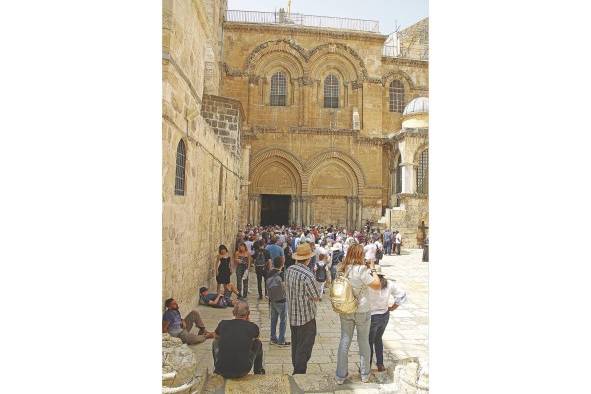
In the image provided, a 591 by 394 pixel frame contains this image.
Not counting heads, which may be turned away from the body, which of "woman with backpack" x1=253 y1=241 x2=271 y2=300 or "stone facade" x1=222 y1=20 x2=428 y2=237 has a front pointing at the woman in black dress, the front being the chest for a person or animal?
the stone facade

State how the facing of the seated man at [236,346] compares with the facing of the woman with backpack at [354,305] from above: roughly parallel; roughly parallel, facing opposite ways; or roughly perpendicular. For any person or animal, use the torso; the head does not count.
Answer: roughly parallel

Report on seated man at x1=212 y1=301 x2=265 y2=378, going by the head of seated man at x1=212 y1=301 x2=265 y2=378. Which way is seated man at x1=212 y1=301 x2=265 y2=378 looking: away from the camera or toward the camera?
away from the camera

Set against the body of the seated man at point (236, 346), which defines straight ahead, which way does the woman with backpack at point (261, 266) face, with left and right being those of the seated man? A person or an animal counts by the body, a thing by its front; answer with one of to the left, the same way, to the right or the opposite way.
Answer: the same way

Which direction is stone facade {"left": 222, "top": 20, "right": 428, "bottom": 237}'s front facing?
toward the camera

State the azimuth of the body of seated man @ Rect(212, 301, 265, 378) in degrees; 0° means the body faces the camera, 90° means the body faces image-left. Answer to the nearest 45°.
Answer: approximately 180°

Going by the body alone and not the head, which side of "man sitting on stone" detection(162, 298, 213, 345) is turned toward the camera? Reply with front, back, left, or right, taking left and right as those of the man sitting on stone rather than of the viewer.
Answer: right

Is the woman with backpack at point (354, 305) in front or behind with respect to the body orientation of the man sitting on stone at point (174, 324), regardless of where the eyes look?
in front

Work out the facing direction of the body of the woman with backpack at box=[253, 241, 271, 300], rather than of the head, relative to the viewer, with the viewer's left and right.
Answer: facing away from the viewer

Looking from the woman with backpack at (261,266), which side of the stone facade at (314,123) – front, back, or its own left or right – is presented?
front

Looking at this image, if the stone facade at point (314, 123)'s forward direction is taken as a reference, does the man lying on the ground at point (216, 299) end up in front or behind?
in front

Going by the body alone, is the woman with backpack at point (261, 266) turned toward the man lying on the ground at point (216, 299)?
no

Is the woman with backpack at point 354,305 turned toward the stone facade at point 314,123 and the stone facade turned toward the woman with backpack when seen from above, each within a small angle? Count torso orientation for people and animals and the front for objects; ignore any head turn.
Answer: yes

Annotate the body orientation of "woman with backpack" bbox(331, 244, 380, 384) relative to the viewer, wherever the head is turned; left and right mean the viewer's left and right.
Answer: facing away from the viewer

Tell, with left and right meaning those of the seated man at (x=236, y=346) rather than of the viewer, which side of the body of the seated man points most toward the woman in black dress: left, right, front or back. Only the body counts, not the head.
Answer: front

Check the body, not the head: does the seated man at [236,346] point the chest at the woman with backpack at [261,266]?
yes
